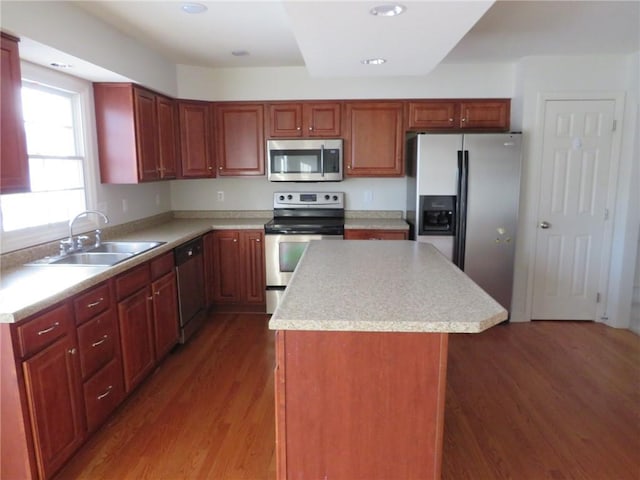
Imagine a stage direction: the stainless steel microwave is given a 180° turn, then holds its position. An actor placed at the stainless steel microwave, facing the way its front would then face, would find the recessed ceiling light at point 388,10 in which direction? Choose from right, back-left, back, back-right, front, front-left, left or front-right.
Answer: back

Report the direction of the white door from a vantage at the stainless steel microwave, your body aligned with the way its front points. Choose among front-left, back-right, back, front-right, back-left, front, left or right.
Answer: left

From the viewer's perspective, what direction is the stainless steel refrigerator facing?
toward the camera

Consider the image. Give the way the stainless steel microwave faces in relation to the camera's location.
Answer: facing the viewer

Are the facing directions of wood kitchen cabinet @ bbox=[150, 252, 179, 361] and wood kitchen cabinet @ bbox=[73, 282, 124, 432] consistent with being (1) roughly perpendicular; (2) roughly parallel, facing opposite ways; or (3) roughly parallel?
roughly parallel

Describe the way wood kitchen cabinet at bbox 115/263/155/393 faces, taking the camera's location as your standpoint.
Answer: facing the viewer and to the right of the viewer

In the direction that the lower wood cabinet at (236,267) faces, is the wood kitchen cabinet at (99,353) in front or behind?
in front

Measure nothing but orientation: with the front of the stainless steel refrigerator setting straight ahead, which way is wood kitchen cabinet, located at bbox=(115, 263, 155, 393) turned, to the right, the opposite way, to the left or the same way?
to the left

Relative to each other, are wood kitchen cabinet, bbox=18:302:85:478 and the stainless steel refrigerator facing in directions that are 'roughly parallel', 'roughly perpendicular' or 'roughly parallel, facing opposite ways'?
roughly perpendicular

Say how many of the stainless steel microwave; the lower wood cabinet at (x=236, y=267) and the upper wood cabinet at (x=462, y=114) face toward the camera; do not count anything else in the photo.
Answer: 3

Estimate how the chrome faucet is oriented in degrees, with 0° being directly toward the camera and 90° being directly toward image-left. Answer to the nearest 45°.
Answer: approximately 315°

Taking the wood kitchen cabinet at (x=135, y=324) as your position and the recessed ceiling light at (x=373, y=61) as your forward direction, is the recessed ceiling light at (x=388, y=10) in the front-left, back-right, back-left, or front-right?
front-right

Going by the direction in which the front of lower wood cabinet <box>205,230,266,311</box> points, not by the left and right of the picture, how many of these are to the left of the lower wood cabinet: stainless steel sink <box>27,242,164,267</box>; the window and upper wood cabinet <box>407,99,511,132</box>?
1

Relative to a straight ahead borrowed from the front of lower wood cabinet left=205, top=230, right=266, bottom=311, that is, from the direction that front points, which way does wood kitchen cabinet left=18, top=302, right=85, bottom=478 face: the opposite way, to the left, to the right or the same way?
to the left

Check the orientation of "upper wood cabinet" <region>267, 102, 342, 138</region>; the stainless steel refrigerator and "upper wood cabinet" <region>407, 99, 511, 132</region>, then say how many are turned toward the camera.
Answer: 3

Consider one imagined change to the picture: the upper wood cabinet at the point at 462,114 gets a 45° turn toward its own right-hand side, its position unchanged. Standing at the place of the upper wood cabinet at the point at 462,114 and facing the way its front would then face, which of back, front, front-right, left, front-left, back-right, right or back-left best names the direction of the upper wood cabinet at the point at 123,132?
front

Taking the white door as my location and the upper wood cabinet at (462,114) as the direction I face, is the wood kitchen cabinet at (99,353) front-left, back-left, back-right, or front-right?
front-left

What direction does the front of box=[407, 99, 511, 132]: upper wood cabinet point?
toward the camera

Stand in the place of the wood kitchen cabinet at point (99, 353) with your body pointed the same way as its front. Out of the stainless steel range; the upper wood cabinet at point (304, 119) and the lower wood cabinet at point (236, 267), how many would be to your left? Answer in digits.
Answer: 3
